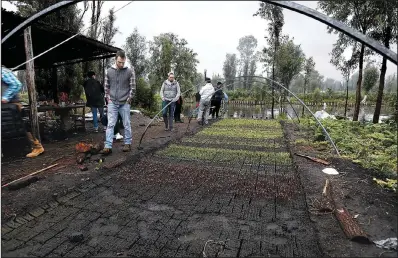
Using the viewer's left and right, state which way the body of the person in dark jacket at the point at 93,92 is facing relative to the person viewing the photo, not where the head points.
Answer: facing away from the viewer

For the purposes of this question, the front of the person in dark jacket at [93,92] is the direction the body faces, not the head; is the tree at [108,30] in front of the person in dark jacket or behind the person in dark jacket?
in front

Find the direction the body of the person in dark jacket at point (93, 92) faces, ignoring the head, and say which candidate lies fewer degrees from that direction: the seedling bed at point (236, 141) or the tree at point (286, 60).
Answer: the tree

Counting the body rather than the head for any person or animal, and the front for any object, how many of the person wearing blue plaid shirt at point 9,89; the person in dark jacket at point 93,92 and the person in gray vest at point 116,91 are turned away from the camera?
1

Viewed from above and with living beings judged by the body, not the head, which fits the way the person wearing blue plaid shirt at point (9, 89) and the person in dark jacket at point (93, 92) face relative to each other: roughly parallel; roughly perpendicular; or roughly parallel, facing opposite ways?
roughly perpendicular

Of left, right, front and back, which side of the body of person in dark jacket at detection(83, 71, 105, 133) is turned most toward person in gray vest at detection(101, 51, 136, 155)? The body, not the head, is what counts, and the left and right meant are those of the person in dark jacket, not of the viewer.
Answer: back

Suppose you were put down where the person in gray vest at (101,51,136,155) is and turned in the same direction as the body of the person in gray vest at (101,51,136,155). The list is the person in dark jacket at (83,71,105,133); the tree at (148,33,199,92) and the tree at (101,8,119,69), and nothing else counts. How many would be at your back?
3

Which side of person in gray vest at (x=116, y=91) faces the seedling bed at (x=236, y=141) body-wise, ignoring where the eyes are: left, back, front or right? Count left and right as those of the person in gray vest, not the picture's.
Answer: left

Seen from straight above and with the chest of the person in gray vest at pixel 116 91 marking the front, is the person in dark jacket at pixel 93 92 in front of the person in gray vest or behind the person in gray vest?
behind

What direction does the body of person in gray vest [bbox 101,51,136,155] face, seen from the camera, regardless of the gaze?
toward the camera
